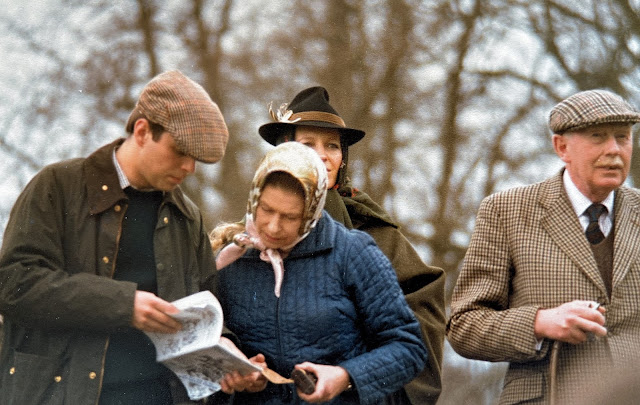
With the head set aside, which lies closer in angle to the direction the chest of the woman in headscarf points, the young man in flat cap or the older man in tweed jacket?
the young man in flat cap

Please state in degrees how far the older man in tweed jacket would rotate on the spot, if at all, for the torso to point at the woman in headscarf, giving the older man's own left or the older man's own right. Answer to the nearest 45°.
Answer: approximately 90° to the older man's own right

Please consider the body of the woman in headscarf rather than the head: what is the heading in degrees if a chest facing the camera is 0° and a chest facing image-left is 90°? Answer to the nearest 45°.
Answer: approximately 45°

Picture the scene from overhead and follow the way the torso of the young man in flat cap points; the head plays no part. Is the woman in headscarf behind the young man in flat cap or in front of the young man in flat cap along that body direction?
in front

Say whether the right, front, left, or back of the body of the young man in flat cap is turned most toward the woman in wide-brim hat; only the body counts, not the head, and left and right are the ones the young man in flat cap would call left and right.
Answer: left

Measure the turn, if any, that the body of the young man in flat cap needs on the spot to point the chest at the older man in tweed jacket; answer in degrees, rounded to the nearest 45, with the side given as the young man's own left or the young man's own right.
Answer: approximately 45° to the young man's own left

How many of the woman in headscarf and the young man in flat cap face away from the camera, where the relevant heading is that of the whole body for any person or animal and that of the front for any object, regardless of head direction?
0

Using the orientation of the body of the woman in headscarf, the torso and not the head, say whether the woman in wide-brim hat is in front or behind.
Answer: behind

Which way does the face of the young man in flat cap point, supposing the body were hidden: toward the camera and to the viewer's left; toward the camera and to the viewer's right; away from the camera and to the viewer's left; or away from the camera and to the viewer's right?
toward the camera and to the viewer's right

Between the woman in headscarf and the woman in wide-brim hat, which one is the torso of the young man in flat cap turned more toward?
the woman in headscarf
